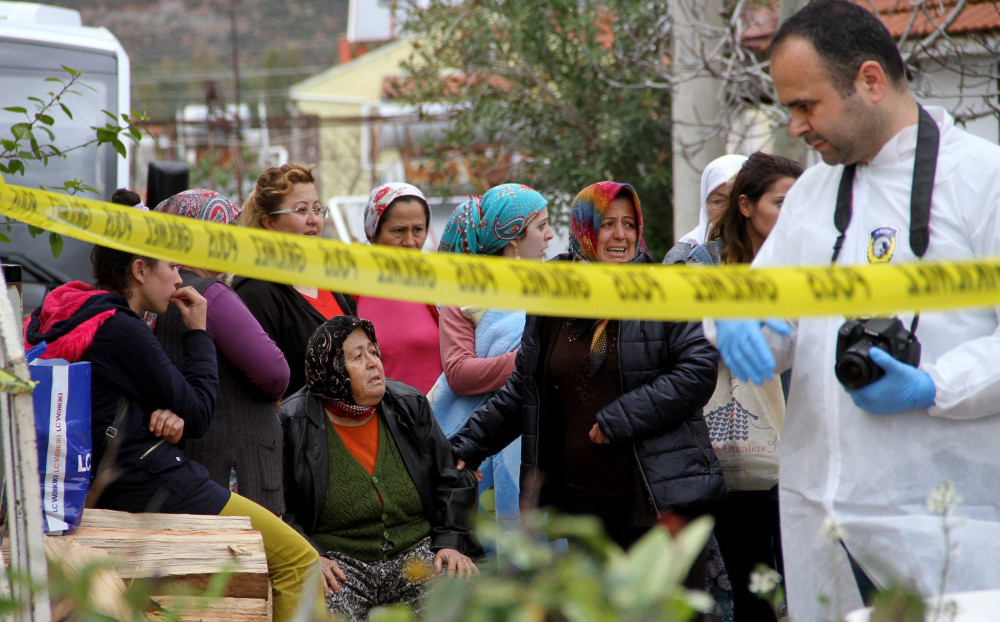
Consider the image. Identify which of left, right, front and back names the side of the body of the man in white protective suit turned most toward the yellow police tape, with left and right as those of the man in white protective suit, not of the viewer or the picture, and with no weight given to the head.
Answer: front

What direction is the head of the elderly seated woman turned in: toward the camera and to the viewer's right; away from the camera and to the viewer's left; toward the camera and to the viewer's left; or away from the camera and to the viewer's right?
toward the camera and to the viewer's right

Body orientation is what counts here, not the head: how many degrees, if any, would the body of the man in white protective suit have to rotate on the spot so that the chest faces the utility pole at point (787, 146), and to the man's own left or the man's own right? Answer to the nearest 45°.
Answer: approximately 135° to the man's own right

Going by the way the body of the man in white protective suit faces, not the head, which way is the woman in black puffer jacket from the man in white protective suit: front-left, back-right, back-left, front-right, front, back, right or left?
right

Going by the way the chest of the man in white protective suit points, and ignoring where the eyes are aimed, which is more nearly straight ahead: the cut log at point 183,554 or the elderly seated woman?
the cut log

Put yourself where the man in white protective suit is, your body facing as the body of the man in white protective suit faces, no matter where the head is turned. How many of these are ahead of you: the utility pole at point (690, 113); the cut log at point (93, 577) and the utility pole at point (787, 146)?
1

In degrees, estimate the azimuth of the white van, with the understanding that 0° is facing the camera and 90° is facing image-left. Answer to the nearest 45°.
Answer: approximately 0°

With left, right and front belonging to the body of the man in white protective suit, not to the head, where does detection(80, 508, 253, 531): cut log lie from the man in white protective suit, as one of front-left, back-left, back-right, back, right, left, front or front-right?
front-right

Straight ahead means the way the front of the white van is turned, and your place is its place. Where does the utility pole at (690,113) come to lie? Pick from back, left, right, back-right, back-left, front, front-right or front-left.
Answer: left

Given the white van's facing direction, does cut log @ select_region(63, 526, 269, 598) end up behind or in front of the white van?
in front

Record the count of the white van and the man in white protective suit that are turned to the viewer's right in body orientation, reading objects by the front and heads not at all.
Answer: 0

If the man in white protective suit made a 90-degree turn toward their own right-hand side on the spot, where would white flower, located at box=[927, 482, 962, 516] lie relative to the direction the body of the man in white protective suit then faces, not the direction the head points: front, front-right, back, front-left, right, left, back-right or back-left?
back-left

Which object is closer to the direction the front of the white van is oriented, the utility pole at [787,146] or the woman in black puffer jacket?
the woman in black puffer jacket

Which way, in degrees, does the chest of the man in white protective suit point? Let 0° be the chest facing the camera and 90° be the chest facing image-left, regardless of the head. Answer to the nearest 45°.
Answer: approximately 45°
